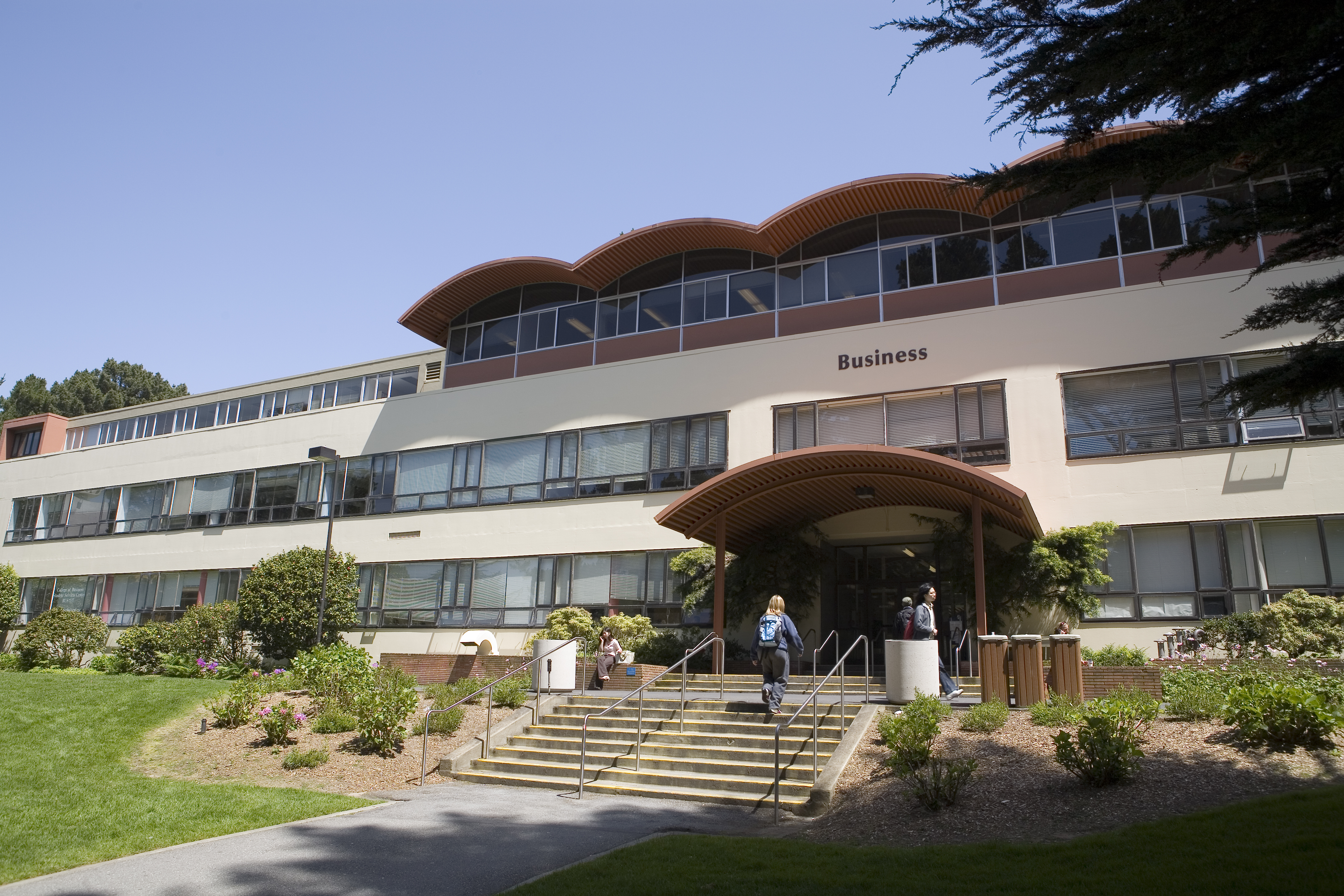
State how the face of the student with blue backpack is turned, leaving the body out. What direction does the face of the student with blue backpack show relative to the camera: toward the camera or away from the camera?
away from the camera

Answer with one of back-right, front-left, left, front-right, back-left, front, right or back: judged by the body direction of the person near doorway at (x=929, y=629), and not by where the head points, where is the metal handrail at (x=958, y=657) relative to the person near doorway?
left

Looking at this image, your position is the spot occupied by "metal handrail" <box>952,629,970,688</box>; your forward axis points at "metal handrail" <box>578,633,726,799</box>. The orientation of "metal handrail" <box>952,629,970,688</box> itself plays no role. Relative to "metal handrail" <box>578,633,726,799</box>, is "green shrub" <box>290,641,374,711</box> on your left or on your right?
right
